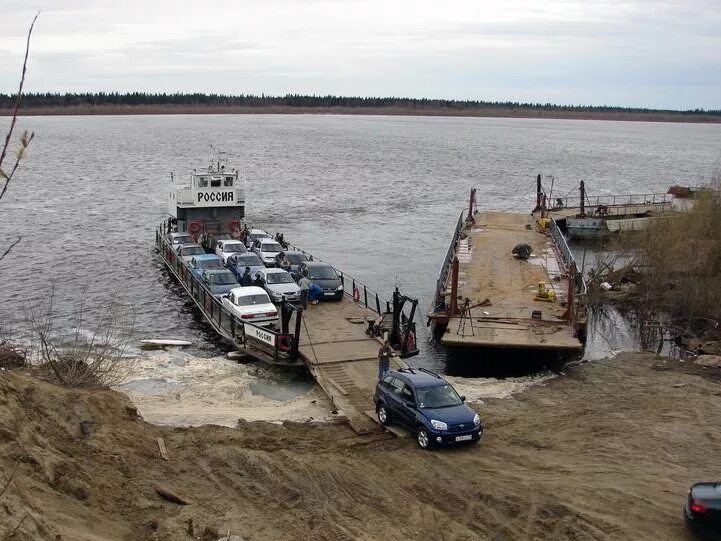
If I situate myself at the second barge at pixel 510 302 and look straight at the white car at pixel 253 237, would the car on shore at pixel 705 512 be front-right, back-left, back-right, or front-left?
back-left

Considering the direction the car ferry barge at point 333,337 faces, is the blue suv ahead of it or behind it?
ahead

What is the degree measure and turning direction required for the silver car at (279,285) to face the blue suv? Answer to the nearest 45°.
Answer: approximately 45° to its right

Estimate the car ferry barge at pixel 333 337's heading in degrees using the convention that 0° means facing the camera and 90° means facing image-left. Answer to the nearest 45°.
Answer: approximately 315°

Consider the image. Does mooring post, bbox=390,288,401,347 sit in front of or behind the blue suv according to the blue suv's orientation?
behind

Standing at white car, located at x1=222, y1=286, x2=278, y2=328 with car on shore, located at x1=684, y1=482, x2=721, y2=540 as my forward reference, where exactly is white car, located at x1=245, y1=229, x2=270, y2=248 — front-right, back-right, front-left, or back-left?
back-left

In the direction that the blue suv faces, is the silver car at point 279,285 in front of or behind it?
behind

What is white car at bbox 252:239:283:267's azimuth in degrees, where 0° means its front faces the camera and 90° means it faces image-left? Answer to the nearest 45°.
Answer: approximately 315°

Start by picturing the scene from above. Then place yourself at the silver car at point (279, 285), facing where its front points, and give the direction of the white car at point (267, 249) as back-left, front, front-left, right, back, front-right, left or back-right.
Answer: back-left
